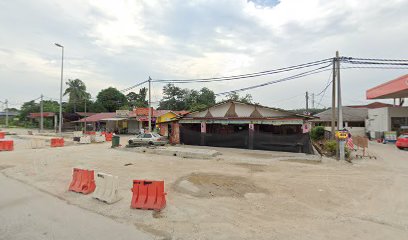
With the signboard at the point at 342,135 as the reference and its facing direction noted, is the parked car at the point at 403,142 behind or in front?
behind

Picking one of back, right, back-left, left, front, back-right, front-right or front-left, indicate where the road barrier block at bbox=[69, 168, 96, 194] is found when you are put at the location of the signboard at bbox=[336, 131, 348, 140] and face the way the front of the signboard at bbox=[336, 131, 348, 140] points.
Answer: front-right

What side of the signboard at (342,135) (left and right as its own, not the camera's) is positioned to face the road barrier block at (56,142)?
right

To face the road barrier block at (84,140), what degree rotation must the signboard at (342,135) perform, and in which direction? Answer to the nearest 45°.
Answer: approximately 90° to its right

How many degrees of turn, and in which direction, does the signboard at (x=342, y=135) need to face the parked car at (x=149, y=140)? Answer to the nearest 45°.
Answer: approximately 90° to its right

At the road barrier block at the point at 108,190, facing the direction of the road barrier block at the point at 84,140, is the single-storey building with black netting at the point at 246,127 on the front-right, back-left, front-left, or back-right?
front-right

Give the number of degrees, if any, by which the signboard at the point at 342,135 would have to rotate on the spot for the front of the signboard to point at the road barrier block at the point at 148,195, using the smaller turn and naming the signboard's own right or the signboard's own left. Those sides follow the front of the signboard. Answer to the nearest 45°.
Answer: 0° — it already faces it

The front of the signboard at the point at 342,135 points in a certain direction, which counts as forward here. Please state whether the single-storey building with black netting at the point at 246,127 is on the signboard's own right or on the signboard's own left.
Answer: on the signboard's own right

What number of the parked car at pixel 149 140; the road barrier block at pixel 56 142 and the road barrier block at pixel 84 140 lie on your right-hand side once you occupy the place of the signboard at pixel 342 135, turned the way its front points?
3

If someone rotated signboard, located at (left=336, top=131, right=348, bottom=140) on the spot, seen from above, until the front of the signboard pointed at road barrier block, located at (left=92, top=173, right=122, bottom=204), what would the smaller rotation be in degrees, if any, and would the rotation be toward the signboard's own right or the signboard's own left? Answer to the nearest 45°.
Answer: approximately 45° to the signboard's own right

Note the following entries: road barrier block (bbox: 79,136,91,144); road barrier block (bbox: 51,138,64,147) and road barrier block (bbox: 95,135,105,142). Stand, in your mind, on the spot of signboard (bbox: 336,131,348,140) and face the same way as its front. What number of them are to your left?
0

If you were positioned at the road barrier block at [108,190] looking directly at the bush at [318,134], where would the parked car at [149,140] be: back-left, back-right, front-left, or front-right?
front-left

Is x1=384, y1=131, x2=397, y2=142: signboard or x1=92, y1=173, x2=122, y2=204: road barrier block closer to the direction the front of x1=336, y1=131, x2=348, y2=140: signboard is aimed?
the road barrier block

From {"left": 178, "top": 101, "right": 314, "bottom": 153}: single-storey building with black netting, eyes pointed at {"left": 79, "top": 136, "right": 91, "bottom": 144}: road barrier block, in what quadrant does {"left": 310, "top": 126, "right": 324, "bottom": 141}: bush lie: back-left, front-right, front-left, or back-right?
back-right

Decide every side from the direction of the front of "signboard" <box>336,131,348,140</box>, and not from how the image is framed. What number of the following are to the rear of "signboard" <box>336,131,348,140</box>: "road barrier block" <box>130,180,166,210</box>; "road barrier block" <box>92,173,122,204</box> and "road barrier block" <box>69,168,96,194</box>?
0

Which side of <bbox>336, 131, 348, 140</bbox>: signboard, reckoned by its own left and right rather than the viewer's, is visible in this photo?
front
